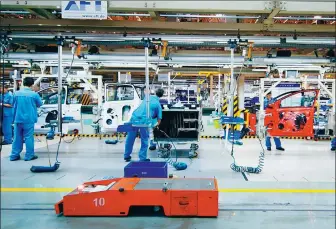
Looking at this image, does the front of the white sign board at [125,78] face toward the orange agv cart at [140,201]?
yes

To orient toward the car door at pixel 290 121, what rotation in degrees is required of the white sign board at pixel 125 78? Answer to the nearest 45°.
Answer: approximately 45° to its left

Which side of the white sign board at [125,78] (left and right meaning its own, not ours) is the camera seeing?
front

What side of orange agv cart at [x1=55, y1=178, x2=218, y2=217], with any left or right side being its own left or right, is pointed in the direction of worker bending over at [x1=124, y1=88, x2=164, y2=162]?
right

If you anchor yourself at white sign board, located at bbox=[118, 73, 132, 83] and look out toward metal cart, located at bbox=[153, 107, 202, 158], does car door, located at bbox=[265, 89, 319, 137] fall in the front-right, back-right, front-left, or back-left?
front-left

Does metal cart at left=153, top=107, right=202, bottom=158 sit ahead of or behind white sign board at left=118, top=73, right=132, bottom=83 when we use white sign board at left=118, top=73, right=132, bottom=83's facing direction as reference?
ahead

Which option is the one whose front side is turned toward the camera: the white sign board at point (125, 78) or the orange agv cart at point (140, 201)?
the white sign board

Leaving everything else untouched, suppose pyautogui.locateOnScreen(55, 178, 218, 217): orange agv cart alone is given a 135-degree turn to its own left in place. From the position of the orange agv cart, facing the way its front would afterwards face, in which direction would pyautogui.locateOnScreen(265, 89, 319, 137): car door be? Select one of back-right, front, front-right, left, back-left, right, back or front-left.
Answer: left

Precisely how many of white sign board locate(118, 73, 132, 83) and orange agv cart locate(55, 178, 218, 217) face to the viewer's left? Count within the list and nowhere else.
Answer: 1

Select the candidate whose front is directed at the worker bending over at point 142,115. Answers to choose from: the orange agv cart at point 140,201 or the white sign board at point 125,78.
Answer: the white sign board

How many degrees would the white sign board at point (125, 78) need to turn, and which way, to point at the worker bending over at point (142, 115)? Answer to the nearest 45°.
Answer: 0° — it already faces them

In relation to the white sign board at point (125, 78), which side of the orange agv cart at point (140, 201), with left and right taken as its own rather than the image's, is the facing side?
right

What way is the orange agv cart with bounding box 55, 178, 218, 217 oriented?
to the viewer's left

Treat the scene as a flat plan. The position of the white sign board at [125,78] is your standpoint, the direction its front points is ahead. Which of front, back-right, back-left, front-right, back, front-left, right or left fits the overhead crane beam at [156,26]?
front

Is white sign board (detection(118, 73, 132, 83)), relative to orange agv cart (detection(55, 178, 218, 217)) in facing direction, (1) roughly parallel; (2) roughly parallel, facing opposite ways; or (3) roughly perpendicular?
roughly perpendicular
